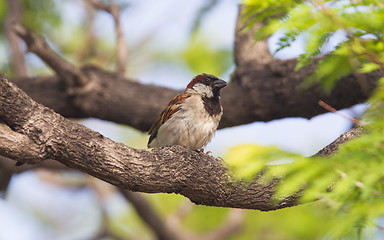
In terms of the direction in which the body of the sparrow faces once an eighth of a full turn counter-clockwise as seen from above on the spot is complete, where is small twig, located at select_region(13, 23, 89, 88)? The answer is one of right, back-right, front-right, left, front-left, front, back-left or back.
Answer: back-left

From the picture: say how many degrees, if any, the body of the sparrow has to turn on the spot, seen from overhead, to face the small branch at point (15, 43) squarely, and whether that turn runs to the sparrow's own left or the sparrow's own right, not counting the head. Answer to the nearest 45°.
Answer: approximately 180°

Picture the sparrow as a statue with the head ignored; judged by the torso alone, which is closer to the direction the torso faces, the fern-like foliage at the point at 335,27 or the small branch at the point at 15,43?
the fern-like foliage

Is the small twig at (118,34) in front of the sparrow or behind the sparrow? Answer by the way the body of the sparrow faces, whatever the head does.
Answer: behind

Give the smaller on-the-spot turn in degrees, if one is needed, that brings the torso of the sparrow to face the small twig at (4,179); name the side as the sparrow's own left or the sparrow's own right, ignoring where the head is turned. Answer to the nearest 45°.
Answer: approximately 135° to the sparrow's own right

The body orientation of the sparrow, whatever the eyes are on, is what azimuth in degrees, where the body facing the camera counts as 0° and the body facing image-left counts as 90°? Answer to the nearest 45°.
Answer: approximately 315°
